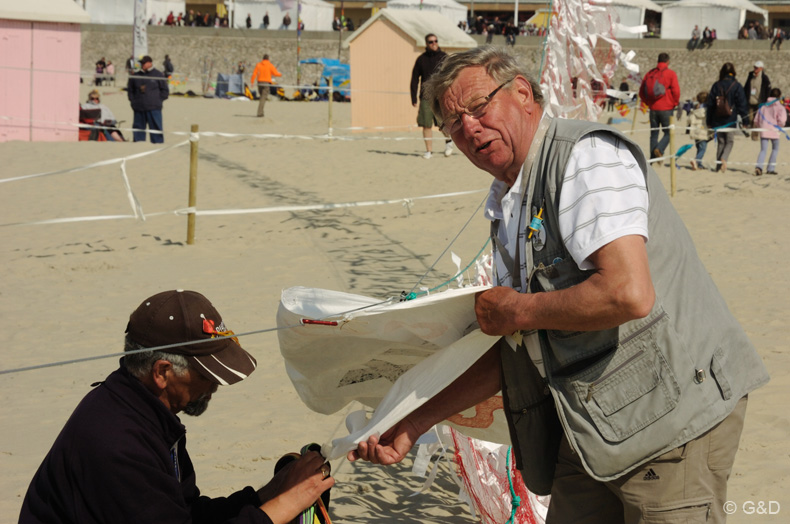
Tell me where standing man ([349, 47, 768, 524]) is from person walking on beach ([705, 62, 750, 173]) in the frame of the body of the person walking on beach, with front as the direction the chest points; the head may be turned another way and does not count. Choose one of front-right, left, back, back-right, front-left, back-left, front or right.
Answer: back

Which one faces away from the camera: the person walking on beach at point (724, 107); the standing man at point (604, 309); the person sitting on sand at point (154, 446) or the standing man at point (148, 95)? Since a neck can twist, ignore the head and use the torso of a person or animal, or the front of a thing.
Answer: the person walking on beach

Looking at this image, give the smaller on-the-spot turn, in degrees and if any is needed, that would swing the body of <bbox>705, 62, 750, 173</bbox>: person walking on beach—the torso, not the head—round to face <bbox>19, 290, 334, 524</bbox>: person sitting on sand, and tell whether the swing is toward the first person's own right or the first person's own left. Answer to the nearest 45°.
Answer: approximately 180°

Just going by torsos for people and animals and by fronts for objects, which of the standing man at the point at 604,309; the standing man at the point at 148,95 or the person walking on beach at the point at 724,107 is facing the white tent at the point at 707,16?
the person walking on beach

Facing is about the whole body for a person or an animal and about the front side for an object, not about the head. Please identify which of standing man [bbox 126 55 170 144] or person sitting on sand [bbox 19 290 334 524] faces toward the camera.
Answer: the standing man

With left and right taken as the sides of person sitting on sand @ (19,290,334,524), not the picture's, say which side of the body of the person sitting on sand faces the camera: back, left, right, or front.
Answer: right

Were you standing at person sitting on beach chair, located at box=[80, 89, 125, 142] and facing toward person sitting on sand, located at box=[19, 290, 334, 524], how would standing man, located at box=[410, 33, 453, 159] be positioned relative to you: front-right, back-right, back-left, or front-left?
front-left

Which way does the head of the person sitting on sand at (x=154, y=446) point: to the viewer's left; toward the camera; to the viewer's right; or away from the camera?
to the viewer's right

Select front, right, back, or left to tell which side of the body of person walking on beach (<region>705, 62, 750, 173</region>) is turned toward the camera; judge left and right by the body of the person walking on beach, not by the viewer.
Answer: back

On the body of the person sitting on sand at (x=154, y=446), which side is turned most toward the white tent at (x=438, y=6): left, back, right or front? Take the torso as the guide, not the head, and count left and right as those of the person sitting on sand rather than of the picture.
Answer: left

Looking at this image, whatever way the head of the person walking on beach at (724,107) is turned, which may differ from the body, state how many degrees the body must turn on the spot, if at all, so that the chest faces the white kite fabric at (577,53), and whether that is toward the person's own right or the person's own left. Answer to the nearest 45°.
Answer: approximately 180°

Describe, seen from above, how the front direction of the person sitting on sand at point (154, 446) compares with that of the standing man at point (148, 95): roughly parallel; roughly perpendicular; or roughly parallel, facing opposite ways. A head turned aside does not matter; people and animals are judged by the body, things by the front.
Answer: roughly perpendicular

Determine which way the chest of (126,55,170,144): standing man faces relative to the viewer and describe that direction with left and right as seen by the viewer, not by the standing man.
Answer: facing the viewer

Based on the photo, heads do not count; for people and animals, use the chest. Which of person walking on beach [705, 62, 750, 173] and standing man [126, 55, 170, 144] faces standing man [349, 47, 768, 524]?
standing man [126, 55, 170, 144]

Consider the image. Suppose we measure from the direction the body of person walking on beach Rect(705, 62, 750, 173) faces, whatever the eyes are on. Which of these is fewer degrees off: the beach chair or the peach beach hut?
the peach beach hut
